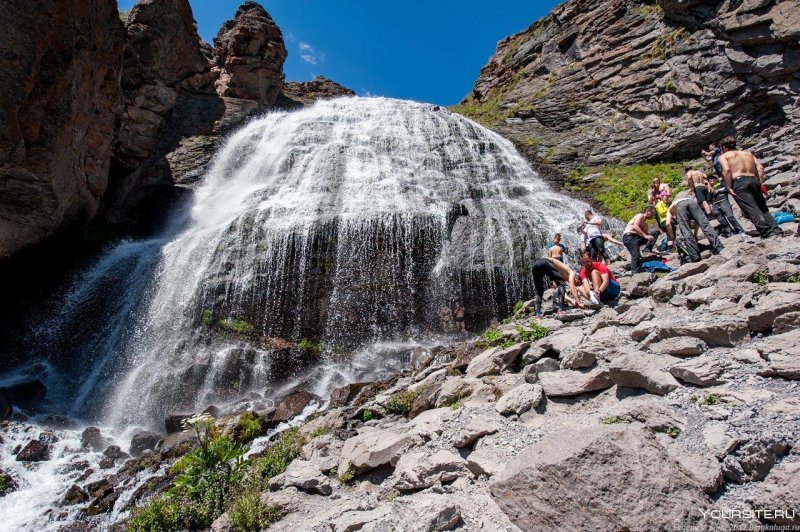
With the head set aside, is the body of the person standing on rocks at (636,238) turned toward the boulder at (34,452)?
no

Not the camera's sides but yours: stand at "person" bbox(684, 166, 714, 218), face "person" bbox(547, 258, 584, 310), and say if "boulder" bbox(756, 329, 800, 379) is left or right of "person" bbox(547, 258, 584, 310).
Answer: left

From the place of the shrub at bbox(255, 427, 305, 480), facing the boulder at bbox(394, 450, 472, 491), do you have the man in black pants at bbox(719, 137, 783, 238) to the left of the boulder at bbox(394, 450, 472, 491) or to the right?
left

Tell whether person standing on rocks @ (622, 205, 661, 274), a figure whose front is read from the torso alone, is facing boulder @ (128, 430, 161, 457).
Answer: no

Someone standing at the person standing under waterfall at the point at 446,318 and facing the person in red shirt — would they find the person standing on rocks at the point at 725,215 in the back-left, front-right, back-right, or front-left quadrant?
front-left
